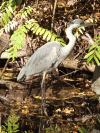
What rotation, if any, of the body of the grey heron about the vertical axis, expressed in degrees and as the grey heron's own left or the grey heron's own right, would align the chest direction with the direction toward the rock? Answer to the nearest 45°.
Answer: approximately 45° to the grey heron's own left

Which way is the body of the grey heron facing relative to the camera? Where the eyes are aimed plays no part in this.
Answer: to the viewer's right

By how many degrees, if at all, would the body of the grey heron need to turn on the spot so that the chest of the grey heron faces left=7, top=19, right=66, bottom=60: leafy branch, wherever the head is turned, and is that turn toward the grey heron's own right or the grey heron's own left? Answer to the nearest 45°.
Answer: approximately 135° to the grey heron's own left

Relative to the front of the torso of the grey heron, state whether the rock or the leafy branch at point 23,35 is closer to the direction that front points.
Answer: the rock
